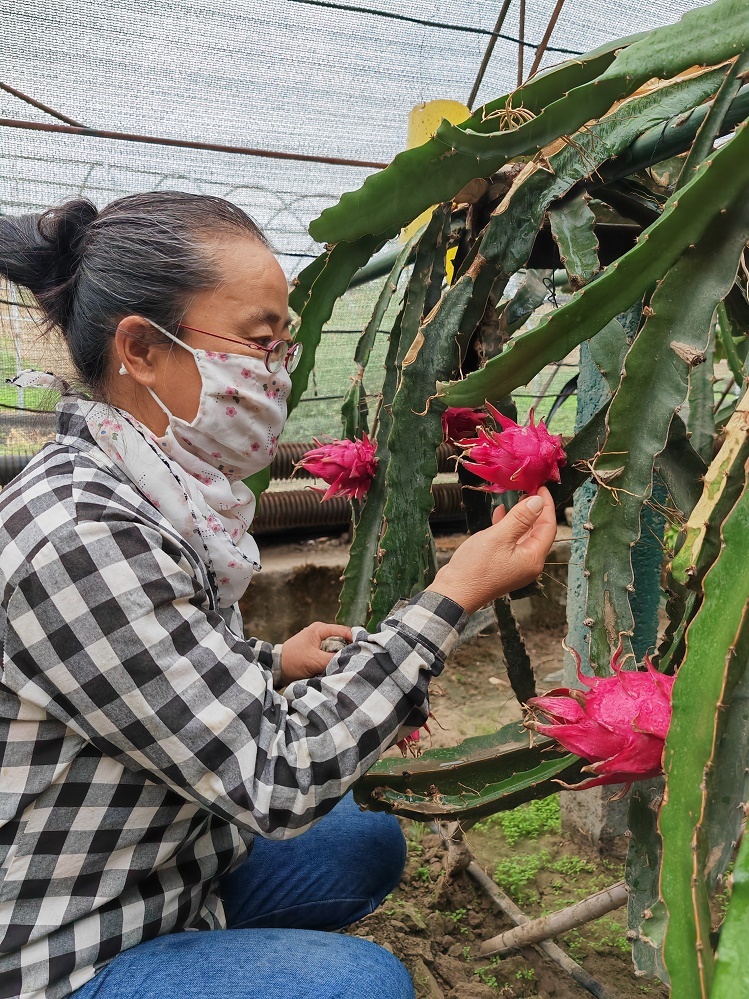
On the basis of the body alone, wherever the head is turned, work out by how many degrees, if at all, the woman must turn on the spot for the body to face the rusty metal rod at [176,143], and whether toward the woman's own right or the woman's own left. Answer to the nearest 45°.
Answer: approximately 90° to the woman's own left

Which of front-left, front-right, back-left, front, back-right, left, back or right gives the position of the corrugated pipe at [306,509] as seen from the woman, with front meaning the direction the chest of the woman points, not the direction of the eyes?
left

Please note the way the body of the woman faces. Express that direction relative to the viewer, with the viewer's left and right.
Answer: facing to the right of the viewer

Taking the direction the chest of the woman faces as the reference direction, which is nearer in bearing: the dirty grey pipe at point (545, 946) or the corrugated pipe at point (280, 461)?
the dirty grey pipe

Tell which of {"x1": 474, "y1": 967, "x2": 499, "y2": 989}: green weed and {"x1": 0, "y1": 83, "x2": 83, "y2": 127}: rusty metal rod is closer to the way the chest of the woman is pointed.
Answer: the green weed

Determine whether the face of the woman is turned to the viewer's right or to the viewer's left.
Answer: to the viewer's right

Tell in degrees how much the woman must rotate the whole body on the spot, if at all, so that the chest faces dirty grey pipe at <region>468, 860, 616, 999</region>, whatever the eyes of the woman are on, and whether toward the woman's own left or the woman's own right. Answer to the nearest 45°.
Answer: approximately 45° to the woman's own left
